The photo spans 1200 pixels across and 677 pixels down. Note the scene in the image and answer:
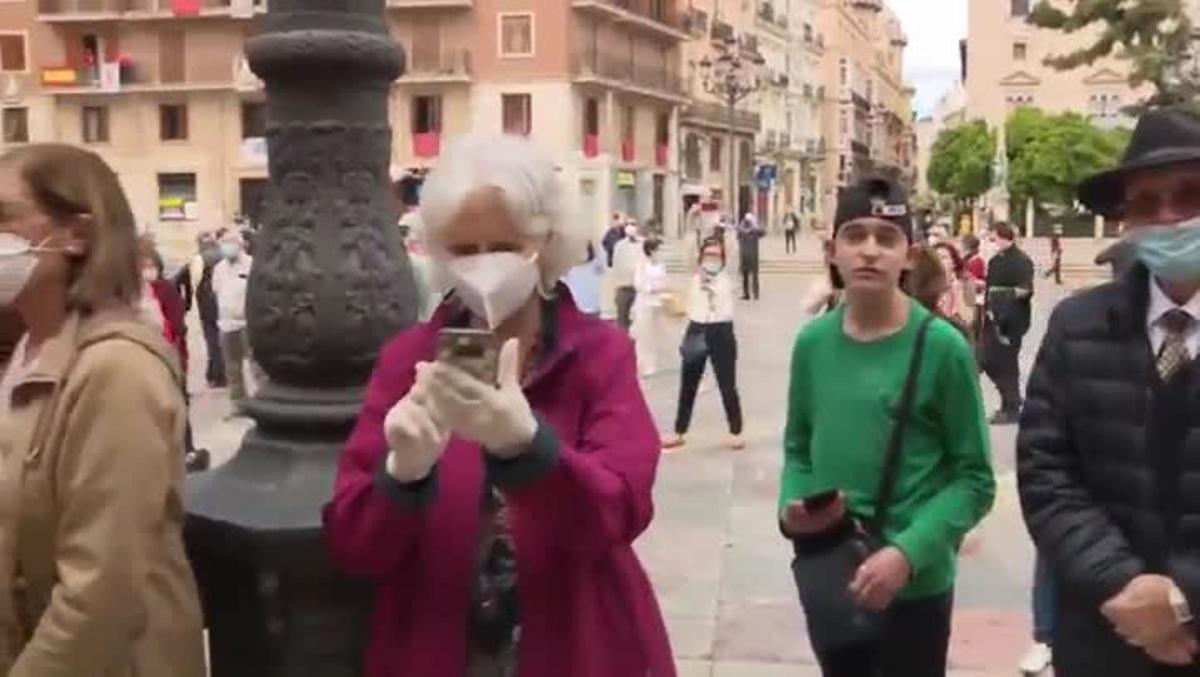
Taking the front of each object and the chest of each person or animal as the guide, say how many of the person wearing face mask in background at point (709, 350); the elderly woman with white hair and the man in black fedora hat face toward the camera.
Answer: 3

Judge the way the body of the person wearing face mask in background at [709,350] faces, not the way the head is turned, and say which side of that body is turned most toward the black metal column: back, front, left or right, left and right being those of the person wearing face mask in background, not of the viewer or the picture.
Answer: front

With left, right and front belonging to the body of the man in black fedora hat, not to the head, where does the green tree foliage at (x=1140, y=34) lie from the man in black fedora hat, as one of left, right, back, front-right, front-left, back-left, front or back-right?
back

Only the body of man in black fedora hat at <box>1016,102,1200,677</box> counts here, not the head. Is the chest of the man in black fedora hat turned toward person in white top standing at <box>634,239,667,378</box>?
no

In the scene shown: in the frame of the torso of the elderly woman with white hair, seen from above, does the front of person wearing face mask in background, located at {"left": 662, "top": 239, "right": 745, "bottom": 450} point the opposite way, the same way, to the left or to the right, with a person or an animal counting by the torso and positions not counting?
the same way

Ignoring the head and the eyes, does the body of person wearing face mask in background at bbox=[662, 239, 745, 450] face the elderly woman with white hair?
yes

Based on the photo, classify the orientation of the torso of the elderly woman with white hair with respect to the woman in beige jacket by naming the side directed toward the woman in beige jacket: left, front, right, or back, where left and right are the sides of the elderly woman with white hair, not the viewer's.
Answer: right

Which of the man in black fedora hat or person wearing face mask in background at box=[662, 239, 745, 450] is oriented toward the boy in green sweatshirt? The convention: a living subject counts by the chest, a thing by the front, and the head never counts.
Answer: the person wearing face mask in background

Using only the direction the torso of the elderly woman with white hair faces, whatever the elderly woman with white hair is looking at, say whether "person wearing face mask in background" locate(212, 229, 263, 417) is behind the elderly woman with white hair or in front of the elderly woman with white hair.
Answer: behind

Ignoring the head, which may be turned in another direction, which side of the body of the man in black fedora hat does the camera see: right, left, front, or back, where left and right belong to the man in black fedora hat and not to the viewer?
front

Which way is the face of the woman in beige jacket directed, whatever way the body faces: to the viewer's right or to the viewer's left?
to the viewer's left

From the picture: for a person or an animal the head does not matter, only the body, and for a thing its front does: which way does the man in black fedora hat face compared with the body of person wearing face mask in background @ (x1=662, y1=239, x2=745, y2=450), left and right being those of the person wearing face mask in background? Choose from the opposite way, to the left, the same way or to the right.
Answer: the same way

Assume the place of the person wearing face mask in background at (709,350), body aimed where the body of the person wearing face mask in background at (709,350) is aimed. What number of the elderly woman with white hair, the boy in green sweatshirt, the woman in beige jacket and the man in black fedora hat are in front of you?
4

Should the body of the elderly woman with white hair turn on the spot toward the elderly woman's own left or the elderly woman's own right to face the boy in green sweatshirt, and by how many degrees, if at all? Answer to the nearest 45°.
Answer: approximately 135° to the elderly woman's own left

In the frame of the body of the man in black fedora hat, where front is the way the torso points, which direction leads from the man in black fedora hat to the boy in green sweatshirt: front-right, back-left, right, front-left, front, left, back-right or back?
back-right

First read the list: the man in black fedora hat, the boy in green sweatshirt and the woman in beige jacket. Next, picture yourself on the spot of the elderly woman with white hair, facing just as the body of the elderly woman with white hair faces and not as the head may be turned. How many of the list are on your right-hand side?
1

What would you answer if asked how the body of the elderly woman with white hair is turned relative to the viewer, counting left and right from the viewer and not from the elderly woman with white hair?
facing the viewer

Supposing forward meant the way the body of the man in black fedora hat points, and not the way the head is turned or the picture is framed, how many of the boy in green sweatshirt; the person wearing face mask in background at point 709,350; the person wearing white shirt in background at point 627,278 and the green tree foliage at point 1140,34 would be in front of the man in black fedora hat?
0

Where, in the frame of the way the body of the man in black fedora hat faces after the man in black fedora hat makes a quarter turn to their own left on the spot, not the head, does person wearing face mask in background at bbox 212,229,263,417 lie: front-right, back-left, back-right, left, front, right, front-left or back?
back-left

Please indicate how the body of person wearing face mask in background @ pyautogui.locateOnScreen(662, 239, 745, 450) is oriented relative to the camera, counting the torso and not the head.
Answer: toward the camera

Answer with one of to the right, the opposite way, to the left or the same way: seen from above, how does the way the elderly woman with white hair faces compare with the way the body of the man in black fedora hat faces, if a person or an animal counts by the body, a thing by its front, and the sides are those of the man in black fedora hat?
the same way

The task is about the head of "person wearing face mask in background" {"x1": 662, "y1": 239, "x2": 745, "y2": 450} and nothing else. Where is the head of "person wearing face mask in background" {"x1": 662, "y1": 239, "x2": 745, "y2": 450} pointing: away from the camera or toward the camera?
toward the camera
